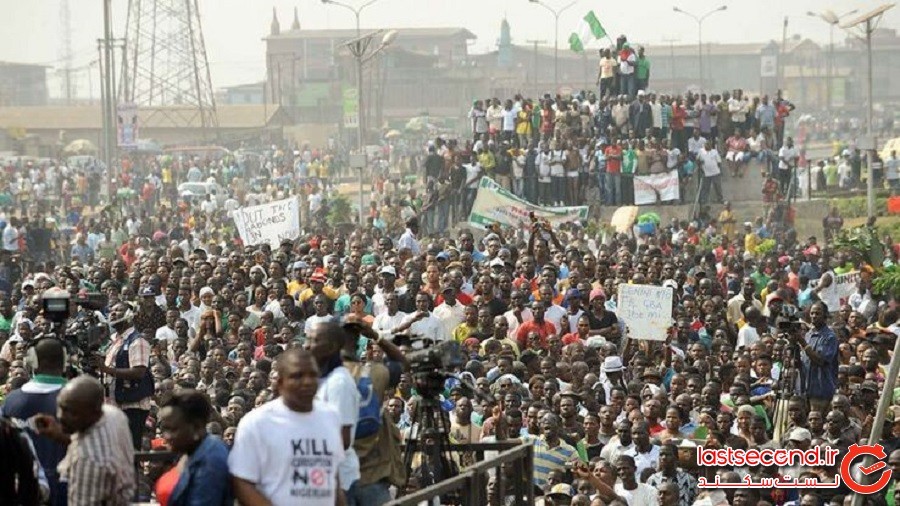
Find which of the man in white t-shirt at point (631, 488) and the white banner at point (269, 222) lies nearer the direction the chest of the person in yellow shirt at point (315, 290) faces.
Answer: the man in white t-shirt

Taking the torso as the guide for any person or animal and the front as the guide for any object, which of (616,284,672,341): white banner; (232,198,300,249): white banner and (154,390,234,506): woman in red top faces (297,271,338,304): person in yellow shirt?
(232,198,300,249): white banner

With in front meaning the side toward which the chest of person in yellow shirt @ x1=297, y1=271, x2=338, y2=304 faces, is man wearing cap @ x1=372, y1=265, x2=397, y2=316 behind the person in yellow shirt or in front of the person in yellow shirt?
in front

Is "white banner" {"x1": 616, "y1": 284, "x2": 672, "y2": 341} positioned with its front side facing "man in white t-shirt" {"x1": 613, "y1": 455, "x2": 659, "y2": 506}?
yes

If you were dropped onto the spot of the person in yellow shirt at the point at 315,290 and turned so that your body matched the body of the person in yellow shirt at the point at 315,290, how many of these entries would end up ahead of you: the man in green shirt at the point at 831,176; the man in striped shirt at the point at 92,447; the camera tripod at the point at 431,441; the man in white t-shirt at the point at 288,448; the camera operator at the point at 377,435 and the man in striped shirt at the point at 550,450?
5

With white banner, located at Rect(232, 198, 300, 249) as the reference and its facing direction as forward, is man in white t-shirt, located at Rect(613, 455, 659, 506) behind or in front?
in front

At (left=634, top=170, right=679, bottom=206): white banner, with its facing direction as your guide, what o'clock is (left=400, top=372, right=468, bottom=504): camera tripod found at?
The camera tripod is roughly at 12 o'clock from the white banner.
